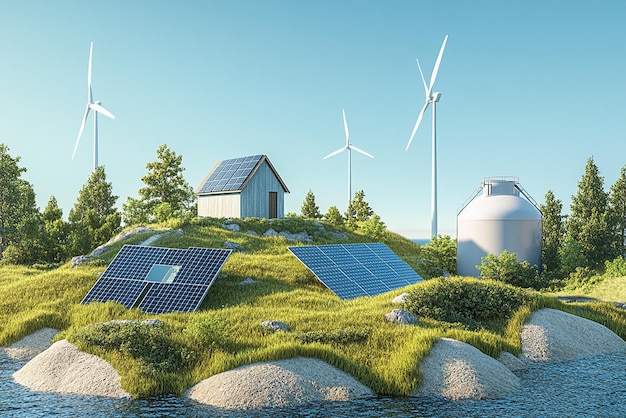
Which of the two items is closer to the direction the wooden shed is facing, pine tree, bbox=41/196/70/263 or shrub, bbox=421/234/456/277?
the shrub

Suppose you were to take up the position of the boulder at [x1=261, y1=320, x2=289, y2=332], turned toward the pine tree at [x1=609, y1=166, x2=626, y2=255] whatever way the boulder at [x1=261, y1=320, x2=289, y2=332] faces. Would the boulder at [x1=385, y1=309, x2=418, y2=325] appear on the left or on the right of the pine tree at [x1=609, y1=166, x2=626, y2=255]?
right

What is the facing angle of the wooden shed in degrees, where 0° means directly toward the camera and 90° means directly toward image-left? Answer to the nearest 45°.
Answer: approximately 315°

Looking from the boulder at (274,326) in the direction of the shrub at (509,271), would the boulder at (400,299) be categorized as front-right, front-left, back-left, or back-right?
front-right

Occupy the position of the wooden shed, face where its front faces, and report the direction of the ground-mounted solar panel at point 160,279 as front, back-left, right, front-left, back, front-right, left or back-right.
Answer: front-right

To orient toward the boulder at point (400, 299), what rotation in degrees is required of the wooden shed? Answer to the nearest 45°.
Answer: approximately 45° to its right

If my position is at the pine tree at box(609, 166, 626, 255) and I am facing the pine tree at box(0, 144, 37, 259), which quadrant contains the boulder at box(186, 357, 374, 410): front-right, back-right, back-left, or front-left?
front-left

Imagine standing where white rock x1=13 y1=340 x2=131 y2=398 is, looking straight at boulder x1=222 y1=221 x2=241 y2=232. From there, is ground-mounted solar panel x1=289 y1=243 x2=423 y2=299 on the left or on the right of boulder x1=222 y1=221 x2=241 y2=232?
right

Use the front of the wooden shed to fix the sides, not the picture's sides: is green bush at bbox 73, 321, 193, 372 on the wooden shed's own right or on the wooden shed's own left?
on the wooden shed's own right

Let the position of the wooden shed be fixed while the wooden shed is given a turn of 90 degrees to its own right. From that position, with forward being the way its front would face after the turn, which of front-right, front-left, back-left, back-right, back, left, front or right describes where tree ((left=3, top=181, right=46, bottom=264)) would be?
front-right

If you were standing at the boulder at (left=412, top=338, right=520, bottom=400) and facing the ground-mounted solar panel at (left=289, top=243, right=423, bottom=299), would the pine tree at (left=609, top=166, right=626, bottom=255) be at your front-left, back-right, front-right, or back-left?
front-right

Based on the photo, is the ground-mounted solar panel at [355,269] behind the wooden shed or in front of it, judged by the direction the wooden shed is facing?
in front

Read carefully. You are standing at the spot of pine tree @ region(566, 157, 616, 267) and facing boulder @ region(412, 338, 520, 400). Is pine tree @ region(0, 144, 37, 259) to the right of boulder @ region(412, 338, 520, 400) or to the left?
right

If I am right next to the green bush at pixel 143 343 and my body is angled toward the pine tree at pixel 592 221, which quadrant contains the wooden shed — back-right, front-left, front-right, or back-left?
front-left

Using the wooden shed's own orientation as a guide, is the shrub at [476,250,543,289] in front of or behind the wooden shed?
in front

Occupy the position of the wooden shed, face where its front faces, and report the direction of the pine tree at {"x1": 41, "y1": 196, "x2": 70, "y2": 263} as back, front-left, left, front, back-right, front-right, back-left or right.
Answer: back-right
